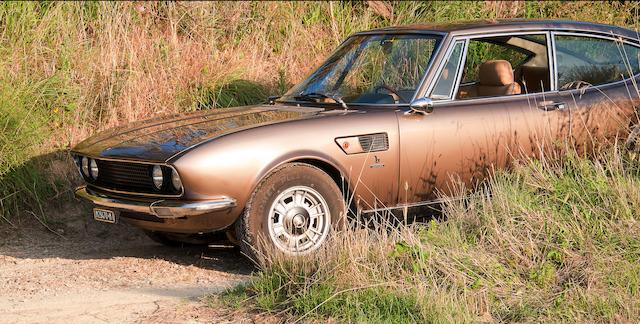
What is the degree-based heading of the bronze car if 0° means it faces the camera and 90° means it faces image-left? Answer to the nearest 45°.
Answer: approximately 45°
